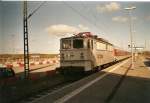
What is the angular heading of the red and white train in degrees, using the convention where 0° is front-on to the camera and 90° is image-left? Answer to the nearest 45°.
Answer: approximately 45°
